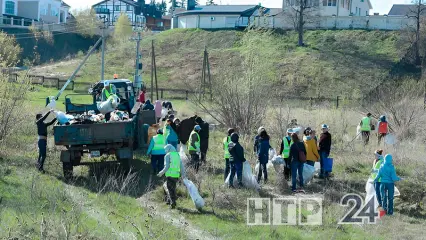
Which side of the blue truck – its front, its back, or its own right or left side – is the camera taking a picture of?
back

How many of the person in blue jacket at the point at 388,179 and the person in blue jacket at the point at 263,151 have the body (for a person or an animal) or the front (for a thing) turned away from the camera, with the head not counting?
2

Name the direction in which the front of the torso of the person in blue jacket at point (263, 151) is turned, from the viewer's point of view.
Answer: away from the camera

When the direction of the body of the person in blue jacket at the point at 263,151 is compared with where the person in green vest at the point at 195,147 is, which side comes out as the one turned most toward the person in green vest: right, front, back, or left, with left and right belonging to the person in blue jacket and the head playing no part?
left

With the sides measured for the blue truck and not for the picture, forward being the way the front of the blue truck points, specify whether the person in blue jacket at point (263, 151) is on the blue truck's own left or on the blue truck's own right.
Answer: on the blue truck's own right

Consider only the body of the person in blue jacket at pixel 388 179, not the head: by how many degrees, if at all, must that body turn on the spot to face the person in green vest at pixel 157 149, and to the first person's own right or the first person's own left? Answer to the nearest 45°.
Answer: approximately 90° to the first person's own left

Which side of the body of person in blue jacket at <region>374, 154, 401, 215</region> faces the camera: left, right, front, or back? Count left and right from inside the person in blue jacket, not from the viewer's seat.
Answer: back

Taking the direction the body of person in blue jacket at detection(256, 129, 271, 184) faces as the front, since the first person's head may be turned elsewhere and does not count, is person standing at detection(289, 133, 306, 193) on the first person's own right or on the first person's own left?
on the first person's own right

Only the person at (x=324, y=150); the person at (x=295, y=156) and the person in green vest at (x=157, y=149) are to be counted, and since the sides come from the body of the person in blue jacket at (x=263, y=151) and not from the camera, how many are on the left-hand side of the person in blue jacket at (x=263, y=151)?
1

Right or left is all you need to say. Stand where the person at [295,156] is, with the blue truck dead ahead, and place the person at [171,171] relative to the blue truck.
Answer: left

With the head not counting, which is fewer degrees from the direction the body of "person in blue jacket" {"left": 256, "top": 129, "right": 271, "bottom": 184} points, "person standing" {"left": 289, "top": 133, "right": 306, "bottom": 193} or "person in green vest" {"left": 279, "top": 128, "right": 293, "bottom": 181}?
the person in green vest

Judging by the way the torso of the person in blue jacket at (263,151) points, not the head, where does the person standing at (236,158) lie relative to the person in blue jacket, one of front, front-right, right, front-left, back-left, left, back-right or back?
back-left
